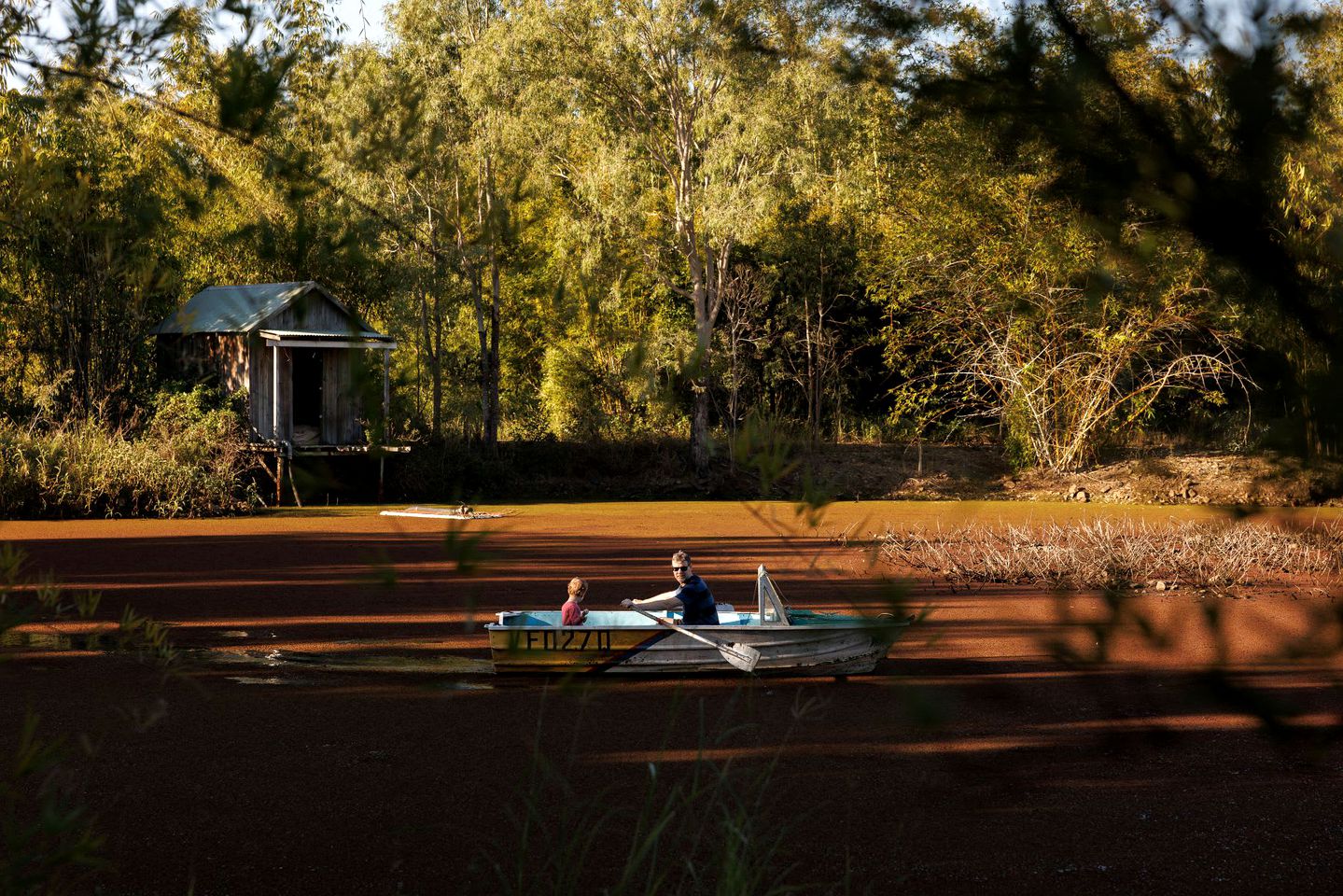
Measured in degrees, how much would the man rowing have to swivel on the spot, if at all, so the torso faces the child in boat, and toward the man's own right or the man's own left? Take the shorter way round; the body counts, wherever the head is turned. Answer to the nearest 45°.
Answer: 0° — they already face them

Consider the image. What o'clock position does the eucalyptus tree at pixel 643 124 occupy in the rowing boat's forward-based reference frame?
The eucalyptus tree is roughly at 9 o'clock from the rowing boat.

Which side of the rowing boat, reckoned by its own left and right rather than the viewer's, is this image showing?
right

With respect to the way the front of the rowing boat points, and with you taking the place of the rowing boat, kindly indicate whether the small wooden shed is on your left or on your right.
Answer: on your left

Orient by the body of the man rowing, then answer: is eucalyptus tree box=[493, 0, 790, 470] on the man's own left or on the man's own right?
on the man's own right

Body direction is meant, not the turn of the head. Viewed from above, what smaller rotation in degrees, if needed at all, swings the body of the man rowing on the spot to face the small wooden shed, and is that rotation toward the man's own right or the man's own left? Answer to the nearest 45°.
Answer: approximately 45° to the man's own right

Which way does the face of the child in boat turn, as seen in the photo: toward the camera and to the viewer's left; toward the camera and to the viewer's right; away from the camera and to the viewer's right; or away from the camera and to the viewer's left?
away from the camera and to the viewer's right

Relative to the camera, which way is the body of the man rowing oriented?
to the viewer's left
